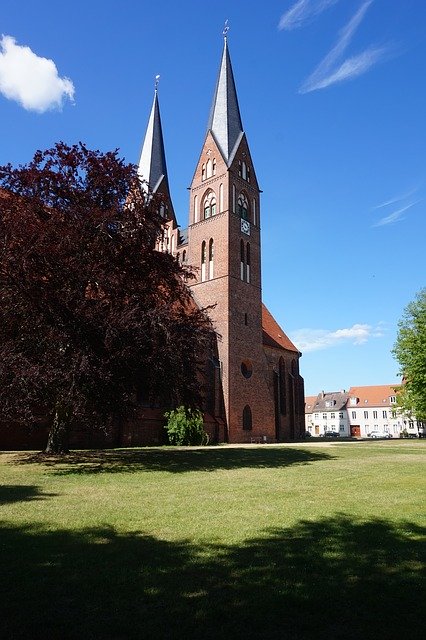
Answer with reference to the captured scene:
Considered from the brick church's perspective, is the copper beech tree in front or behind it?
in front

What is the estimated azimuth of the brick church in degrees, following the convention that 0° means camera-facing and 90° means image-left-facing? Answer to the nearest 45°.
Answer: approximately 45°

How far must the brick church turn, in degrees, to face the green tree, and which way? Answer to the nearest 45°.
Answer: approximately 135° to its left
